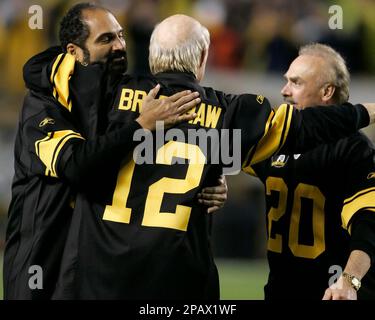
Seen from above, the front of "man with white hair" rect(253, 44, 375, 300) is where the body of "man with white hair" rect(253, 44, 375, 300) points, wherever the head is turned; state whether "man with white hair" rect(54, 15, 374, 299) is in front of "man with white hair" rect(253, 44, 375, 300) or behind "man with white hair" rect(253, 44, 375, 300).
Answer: in front

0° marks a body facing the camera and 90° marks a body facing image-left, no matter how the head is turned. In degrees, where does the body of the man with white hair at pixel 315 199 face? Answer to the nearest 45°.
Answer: approximately 45°

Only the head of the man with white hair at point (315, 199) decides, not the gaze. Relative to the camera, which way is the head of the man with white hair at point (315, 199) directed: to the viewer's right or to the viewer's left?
to the viewer's left
